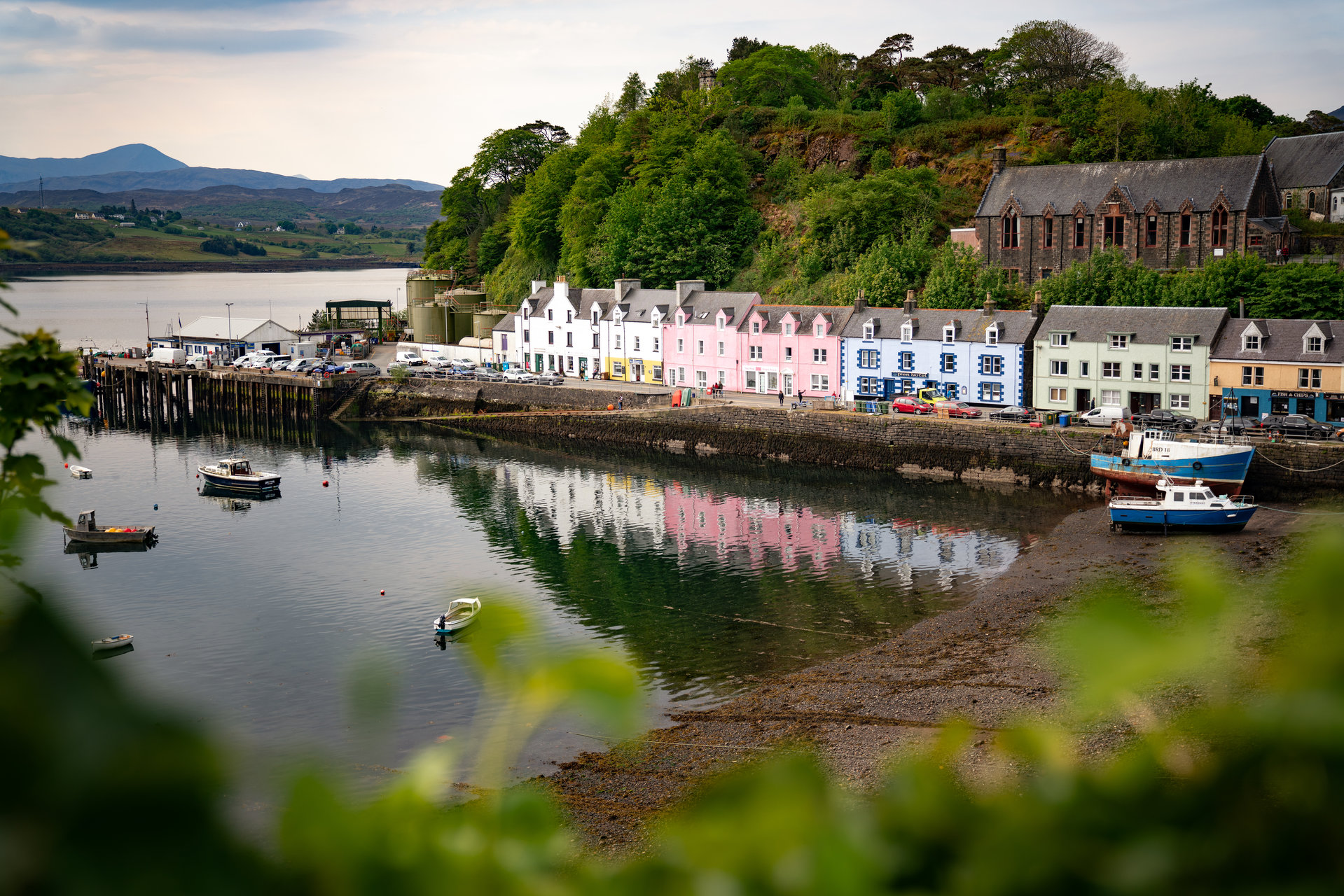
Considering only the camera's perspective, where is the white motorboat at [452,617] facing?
facing away from the viewer and to the right of the viewer

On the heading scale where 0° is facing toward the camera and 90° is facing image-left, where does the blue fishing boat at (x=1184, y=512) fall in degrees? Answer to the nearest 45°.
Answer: approximately 270°

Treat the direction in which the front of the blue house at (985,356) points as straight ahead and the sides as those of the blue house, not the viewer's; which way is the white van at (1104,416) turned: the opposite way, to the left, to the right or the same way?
to the right

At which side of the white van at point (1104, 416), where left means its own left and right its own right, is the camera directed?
left

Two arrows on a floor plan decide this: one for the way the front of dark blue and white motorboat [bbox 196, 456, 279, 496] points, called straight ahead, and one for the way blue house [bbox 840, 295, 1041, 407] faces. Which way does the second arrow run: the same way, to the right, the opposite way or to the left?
to the left

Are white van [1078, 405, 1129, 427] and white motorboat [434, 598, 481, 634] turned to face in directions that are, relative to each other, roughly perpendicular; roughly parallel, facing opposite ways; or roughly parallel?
roughly perpendicular

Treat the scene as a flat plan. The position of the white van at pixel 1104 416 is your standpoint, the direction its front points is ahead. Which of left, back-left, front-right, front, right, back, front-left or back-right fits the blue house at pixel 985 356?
front-right

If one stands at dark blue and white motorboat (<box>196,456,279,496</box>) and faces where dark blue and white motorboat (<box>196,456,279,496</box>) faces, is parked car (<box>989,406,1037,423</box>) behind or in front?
behind

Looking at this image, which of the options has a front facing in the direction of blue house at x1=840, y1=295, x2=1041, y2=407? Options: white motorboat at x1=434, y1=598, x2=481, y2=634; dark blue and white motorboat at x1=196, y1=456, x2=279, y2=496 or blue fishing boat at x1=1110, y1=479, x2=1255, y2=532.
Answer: white motorboat at x1=434, y1=598, x2=481, y2=634

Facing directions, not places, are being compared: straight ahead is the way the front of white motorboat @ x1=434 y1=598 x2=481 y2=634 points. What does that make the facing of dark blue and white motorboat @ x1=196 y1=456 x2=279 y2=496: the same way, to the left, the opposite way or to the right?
to the left

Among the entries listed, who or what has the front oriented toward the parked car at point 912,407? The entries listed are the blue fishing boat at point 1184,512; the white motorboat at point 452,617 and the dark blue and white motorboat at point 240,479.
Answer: the white motorboat at point 452,617

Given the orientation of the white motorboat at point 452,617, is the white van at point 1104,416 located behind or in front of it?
in front

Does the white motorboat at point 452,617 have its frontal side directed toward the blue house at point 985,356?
yes

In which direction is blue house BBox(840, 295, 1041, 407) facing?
toward the camera

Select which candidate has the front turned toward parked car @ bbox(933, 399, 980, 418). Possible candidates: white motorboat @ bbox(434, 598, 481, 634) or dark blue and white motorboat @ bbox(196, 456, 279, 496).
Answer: white motorboat @ bbox(434, 598, 481, 634)
